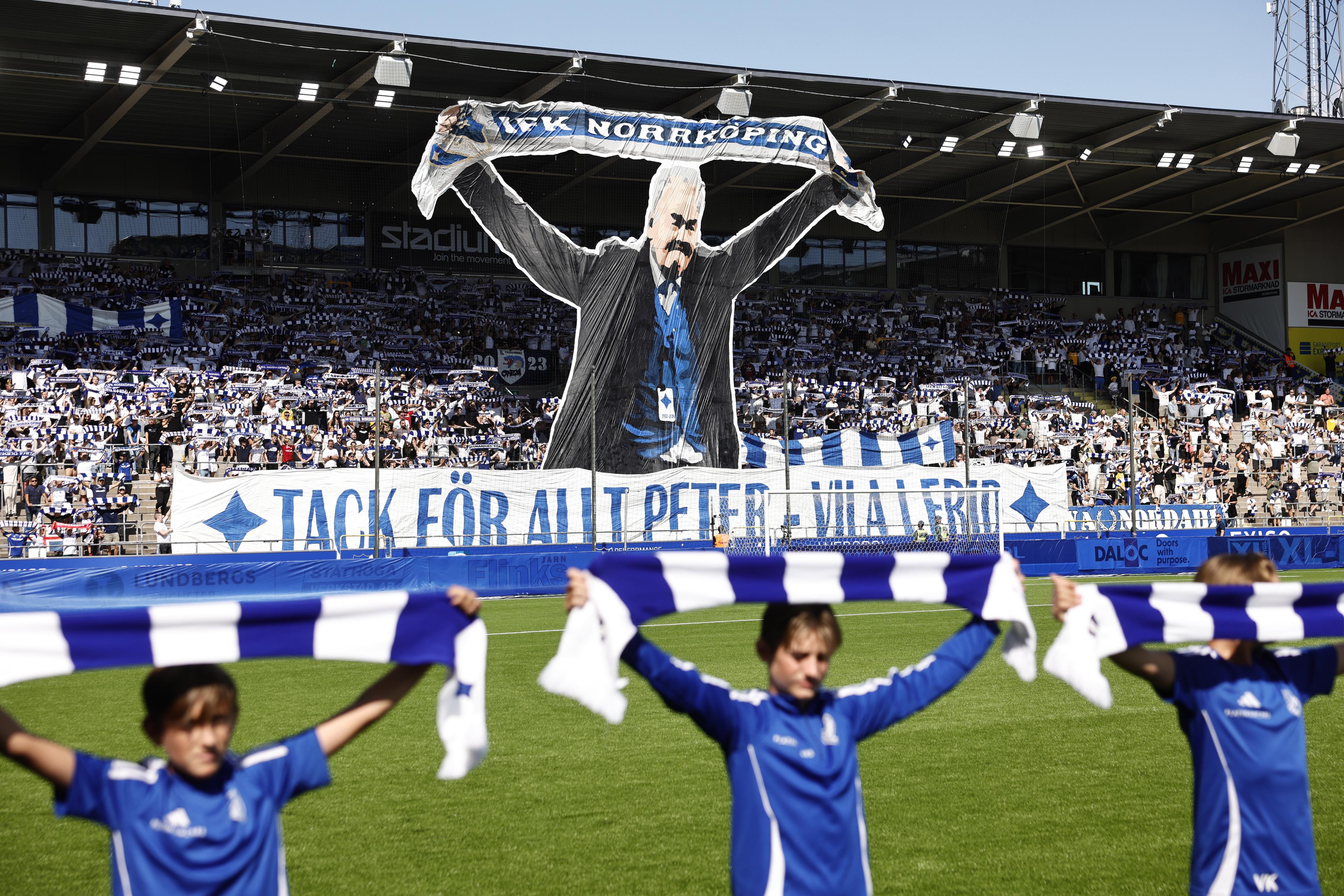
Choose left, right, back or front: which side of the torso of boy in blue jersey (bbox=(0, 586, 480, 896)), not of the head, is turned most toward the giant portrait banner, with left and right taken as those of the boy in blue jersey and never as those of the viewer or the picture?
back

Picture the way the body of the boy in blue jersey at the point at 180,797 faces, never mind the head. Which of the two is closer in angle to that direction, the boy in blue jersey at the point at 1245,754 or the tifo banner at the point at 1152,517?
the boy in blue jersey

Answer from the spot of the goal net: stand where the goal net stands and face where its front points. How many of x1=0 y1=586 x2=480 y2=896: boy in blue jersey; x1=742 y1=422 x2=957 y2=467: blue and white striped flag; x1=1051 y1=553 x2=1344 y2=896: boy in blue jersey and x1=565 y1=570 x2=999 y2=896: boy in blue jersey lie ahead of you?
3

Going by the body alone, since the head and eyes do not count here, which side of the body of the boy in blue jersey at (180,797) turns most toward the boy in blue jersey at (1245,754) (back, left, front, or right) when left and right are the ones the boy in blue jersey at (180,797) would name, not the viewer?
left

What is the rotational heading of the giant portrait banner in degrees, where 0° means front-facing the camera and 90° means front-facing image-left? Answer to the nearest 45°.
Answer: approximately 0°
